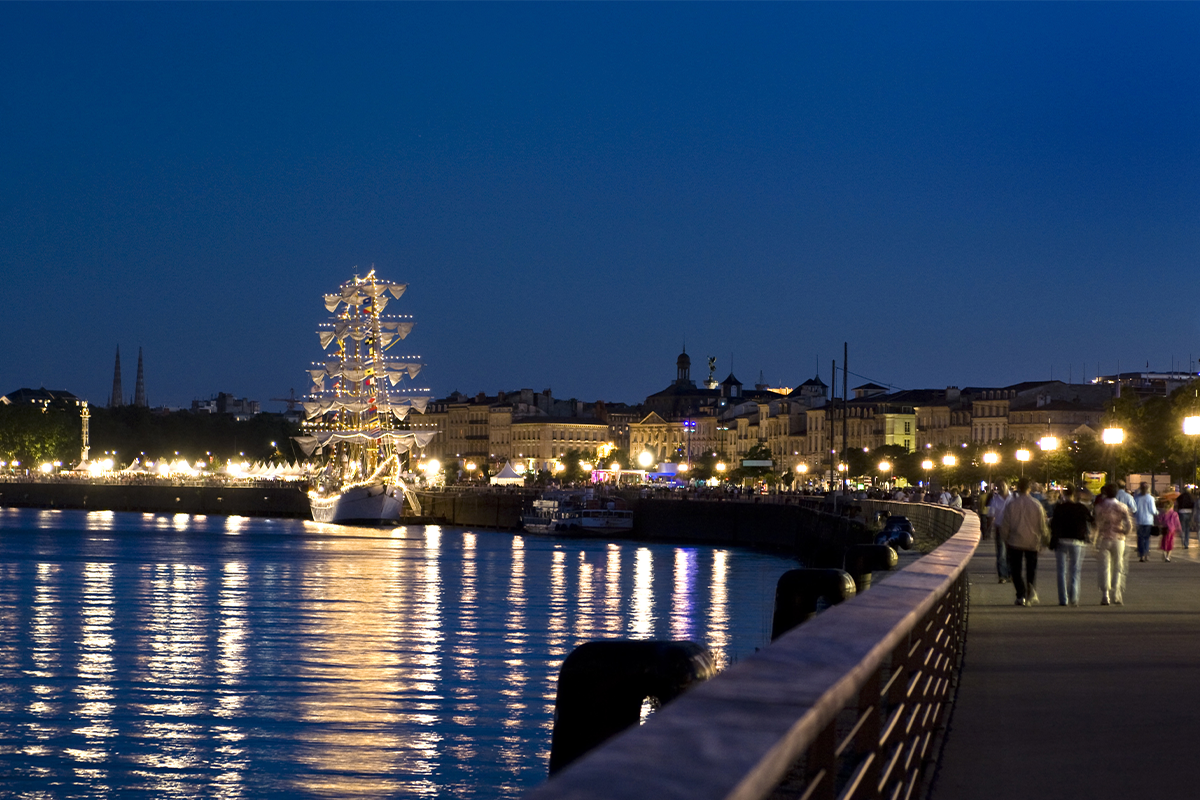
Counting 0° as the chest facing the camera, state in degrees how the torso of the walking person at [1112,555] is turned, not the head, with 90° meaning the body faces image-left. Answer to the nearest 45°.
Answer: approximately 180°

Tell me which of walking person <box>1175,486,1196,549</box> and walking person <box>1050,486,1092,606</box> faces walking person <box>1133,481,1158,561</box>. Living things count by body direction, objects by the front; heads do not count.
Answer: walking person <box>1050,486,1092,606</box>

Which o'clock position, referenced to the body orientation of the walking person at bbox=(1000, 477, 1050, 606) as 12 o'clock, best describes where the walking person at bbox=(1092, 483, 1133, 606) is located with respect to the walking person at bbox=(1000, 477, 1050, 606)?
the walking person at bbox=(1092, 483, 1133, 606) is roughly at 2 o'clock from the walking person at bbox=(1000, 477, 1050, 606).

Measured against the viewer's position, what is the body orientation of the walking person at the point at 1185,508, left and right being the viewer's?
facing away from the viewer

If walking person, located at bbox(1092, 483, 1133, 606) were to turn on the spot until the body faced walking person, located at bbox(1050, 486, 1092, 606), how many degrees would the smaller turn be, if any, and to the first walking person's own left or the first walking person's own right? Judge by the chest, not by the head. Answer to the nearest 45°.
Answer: approximately 135° to the first walking person's own left

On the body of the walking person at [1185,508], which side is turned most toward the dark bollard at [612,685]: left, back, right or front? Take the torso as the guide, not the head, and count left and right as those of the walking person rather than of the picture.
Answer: back

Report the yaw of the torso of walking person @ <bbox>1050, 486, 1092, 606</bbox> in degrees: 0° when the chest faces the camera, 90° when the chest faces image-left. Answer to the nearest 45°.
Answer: approximately 180°

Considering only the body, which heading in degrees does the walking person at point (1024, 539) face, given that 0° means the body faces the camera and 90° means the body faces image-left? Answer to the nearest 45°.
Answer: approximately 180°

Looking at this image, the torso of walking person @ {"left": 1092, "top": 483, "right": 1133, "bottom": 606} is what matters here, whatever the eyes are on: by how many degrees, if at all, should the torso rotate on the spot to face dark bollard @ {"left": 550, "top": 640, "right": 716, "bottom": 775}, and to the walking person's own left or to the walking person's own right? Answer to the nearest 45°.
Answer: approximately 180°

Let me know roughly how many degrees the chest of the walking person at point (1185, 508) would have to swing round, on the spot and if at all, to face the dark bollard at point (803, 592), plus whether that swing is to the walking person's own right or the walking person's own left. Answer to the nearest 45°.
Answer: approximately 180°

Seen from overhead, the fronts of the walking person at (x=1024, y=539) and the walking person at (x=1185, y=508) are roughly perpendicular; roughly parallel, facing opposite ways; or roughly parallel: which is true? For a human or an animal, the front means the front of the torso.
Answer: roughly parallel

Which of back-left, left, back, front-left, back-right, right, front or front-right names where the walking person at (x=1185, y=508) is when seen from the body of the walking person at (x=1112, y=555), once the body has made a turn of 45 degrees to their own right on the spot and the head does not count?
front-left

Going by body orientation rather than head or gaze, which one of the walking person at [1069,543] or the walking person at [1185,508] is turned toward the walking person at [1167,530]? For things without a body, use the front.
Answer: the walking person at [1069,543]
